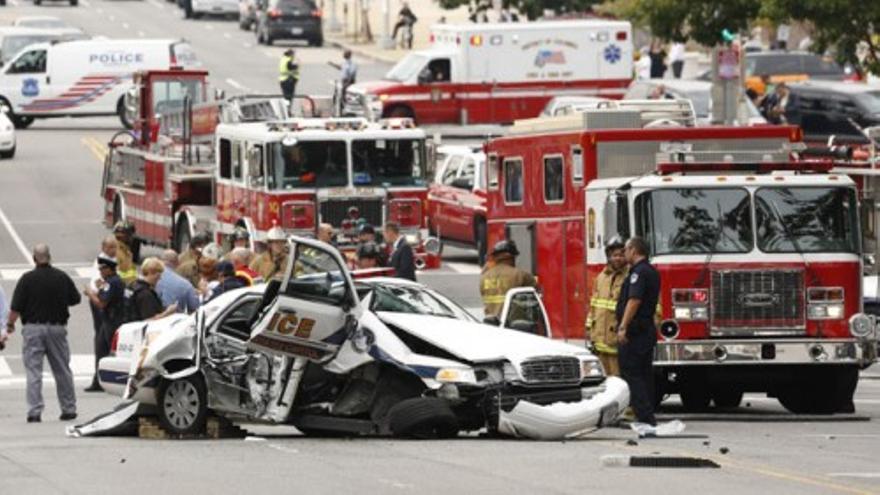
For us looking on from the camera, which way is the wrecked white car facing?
facing the viewer and to the right of the viewer

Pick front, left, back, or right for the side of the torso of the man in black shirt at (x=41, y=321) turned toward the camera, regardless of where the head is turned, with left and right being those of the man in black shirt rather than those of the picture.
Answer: back

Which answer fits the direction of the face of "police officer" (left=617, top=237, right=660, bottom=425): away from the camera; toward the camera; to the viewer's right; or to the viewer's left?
to the viewer's left
